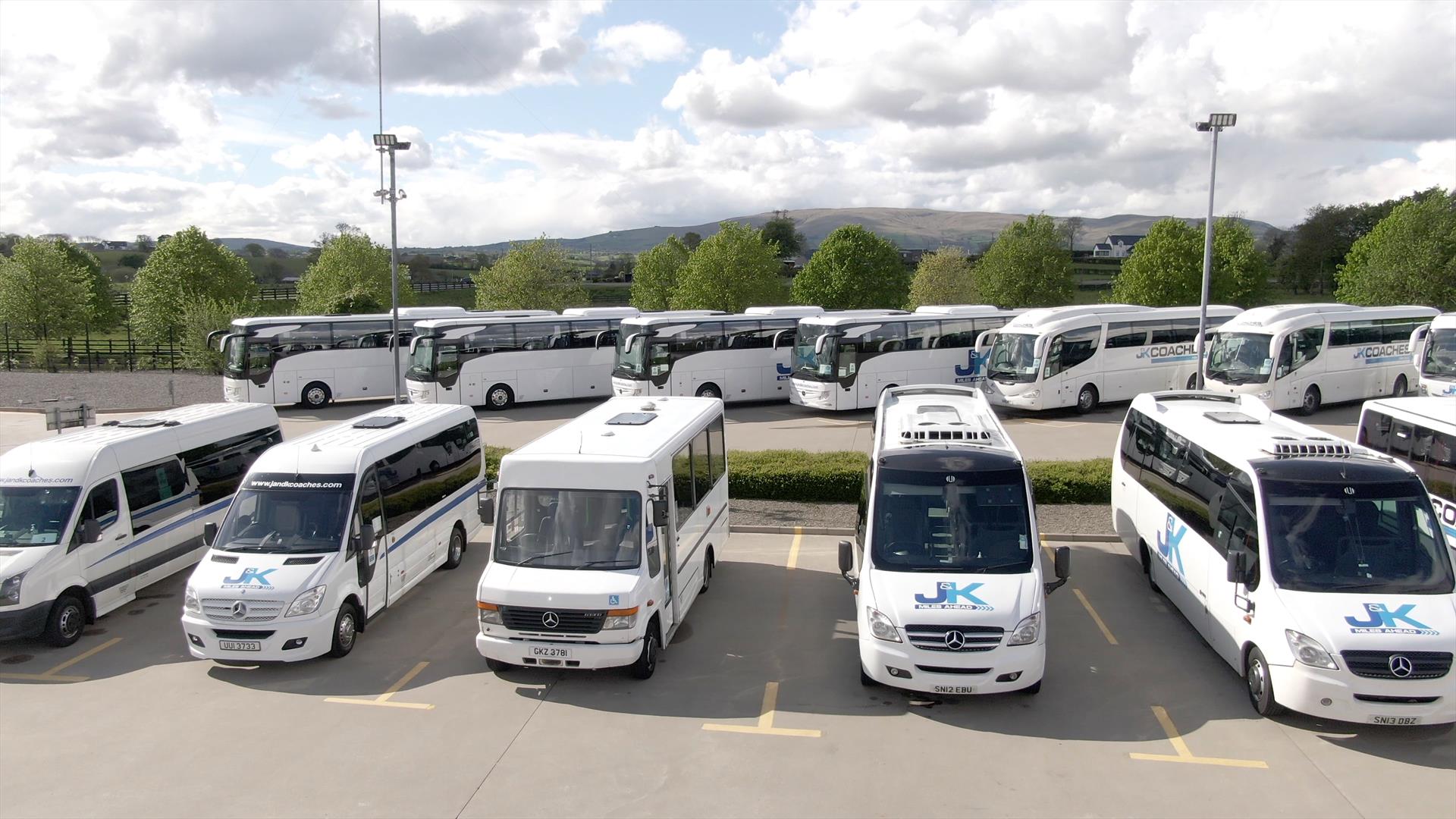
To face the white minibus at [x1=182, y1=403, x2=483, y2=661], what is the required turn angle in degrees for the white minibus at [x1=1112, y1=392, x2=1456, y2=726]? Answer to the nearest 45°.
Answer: approximately 135° to its right

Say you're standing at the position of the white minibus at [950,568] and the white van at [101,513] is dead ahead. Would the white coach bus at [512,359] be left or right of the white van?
right

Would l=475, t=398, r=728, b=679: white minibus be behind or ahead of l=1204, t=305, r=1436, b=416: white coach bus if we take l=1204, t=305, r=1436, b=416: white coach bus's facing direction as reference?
ahead

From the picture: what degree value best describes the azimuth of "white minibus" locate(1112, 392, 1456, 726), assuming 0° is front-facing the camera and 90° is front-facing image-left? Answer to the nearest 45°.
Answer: approximately 315°

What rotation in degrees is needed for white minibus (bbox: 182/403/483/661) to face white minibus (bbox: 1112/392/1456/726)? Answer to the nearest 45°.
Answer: approximately 90° to its left

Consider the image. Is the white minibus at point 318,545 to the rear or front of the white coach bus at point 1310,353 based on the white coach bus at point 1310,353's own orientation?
to the front

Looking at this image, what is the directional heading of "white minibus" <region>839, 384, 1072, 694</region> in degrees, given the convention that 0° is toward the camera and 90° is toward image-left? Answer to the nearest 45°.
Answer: approximately 0°

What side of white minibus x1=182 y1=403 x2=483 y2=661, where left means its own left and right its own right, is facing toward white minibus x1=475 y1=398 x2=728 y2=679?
left

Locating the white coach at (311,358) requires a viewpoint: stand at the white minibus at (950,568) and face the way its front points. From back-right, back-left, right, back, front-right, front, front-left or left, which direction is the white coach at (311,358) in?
back-right

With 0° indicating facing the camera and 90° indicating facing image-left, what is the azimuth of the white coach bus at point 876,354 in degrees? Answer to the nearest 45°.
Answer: approximately 45°

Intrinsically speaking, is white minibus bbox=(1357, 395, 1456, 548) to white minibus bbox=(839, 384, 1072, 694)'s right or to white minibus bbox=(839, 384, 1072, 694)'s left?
on its left

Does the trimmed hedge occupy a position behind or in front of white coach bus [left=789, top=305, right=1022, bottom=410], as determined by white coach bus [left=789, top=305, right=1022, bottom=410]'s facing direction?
in front

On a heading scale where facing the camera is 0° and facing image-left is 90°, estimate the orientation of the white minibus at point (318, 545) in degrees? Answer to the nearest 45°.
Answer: approximately 45°
